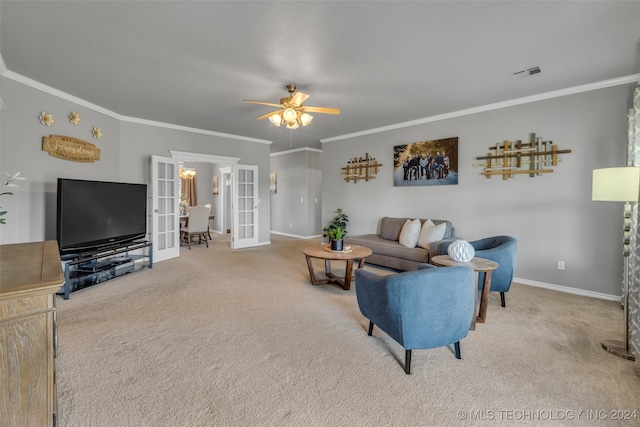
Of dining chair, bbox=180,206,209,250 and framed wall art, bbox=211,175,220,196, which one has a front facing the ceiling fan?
the framed wall art

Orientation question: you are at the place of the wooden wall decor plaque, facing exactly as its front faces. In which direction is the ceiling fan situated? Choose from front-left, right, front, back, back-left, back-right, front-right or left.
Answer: front

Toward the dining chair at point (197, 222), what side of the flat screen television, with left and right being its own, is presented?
left

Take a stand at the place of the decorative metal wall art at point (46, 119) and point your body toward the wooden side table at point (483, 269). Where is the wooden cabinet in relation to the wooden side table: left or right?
right

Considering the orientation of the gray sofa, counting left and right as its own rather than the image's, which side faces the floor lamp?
left

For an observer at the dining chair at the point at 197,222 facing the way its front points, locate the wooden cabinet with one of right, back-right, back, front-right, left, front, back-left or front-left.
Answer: back-left

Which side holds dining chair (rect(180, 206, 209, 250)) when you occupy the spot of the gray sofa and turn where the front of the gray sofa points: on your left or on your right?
on your right

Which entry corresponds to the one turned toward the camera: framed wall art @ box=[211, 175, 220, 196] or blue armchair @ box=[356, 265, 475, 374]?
the framed wall art

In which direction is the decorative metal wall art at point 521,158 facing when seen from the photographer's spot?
facing the viewer and to the left of the viewer

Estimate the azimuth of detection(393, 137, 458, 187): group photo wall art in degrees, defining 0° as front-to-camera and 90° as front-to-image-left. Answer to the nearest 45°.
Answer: approximately 45°

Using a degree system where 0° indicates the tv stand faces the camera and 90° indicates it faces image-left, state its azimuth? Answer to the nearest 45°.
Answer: approximately 315°

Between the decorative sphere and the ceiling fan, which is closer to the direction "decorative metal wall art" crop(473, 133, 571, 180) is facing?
the ceiling fan

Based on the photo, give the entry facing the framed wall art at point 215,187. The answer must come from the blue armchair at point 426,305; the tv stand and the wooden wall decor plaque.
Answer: the blue armchair

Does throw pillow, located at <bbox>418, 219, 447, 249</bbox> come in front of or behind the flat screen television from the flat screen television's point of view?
in front

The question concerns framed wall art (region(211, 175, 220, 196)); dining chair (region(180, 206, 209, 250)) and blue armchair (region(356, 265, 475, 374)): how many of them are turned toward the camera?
1

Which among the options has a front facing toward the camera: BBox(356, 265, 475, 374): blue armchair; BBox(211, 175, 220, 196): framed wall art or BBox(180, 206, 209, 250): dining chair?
the framed wall art

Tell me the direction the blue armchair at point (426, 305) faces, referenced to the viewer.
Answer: facing away from the viewer and to the left of the viewer
